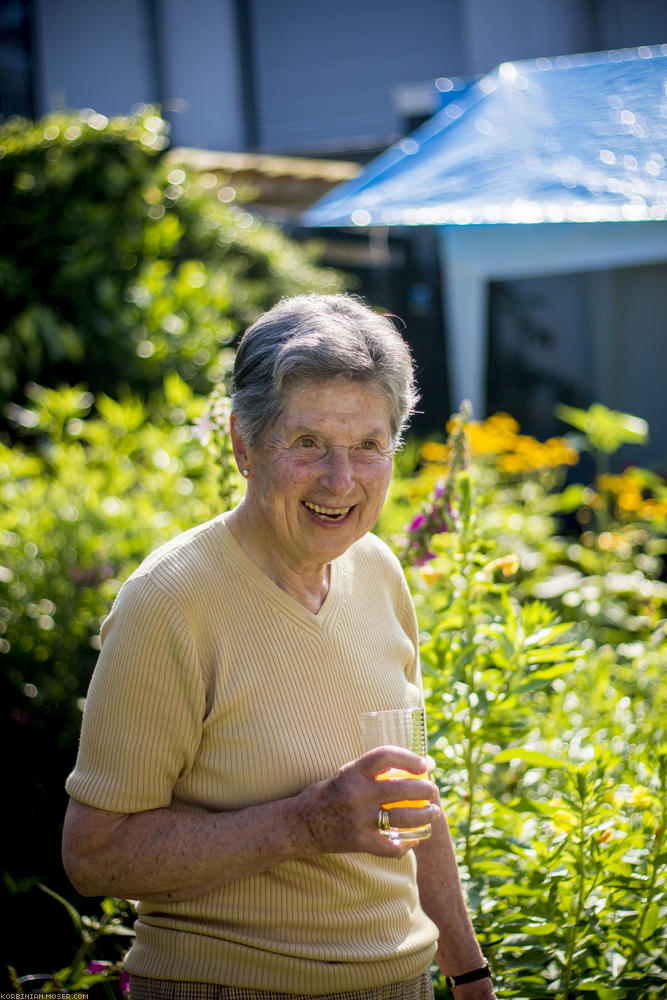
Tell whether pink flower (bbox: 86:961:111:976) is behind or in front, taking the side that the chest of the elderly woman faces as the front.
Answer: behind

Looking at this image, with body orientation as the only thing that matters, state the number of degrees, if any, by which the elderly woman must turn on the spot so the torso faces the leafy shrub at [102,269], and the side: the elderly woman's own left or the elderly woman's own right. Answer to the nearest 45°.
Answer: approximately 135° to the elderly woman's own left

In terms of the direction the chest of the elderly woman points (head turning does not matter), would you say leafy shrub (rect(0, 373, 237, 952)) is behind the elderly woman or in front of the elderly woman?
behind

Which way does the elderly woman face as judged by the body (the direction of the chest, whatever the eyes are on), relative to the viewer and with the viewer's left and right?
facing the viewer and to the right of the viewer

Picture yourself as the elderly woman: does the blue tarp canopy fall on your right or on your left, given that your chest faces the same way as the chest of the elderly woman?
on your left
